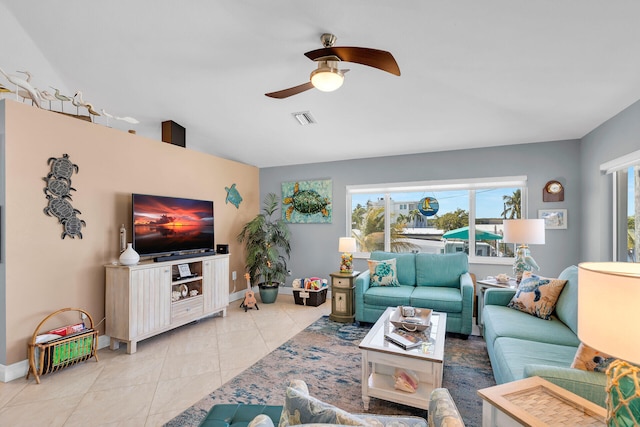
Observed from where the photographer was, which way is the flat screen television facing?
facing the viewer and to the right of the viewer

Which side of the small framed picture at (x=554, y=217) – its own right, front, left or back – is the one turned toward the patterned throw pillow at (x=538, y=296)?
front

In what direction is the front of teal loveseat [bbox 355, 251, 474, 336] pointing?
toward the camera

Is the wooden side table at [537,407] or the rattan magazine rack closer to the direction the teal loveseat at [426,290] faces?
the wooden side table

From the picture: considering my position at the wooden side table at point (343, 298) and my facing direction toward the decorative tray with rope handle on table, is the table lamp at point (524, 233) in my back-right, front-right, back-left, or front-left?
front-left

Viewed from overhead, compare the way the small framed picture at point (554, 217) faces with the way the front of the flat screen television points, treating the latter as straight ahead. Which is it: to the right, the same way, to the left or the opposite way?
to the right

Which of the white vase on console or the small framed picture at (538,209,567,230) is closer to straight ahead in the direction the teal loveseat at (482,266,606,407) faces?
the white vase on console

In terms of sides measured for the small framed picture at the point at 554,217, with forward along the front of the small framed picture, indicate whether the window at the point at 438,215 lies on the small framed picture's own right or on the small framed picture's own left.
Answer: on the small framed picture's own right

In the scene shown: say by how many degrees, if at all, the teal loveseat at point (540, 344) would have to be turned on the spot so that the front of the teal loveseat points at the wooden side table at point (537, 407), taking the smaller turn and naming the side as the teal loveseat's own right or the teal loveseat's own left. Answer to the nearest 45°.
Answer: approximately 90° to the teal loveseat's own left

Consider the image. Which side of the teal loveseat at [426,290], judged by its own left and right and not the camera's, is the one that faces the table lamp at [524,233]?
left

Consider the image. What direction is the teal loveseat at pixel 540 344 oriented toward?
to the viewer's left

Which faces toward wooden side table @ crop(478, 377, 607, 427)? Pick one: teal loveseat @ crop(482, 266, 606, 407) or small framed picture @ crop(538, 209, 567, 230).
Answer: the small framed picture

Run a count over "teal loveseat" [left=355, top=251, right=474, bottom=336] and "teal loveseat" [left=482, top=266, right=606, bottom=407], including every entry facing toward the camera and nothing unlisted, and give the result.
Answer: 1

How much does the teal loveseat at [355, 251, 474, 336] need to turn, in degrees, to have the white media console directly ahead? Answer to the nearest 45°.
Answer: approximately 45° to its right

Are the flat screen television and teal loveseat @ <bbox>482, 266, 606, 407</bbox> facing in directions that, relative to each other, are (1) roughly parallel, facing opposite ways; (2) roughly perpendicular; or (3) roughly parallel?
roughly parallel, facing opposite ways

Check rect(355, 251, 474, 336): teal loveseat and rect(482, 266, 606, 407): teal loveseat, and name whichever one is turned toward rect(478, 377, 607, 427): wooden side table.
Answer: rect(355, 251, 474, 336): teal loveseat

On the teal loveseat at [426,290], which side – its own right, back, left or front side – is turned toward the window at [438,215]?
back

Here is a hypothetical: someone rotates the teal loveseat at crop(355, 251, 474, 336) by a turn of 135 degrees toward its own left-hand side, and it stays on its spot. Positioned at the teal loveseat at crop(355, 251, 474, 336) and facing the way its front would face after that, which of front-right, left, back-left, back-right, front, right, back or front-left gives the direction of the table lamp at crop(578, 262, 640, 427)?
back-right

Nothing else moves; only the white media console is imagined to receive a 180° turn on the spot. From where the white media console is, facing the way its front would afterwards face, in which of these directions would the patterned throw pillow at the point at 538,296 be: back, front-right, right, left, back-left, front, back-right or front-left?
back
